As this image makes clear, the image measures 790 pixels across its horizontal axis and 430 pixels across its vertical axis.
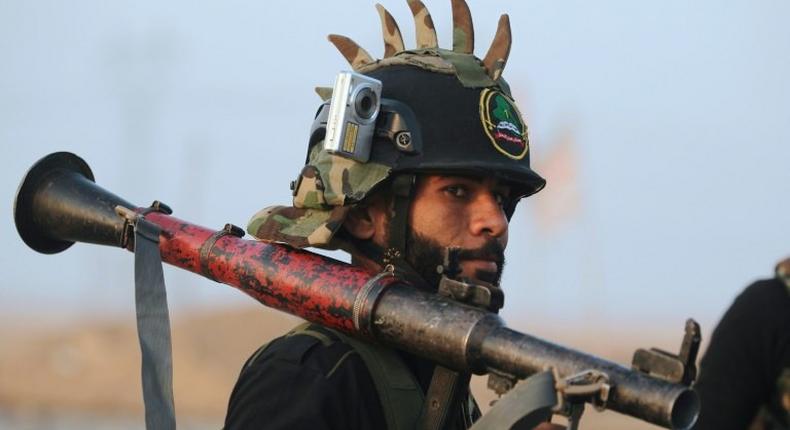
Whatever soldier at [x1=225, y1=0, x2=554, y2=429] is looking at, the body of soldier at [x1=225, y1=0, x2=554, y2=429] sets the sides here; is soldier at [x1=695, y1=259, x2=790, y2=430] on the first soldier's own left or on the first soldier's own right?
on the first soldier's own left

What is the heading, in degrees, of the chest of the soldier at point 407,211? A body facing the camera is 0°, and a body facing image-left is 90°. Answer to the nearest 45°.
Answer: approximately 315°
